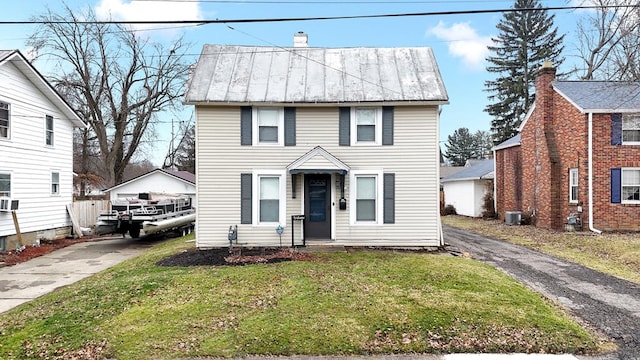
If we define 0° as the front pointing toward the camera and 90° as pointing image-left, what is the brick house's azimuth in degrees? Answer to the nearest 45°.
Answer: approximately 0°

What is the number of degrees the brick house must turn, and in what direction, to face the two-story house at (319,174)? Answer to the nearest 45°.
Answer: approximately 45° to its right

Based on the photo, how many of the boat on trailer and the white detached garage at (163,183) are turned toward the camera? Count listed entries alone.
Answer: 1

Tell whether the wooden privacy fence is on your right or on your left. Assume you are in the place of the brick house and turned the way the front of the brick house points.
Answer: on your right

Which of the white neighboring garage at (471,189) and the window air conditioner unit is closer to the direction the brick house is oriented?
the window air conditioner unit

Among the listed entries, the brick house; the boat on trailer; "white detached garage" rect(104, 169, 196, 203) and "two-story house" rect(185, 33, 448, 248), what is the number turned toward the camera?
3
